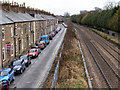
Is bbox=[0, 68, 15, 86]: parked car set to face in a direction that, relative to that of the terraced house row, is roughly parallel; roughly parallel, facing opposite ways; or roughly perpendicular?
roughly perpendicular

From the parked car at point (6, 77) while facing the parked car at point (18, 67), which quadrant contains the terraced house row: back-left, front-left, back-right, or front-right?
front-left

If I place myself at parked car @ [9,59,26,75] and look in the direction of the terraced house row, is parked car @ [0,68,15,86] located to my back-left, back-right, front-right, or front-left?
back-left

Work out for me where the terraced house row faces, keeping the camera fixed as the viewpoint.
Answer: facing the viewer and to the right of the viewer

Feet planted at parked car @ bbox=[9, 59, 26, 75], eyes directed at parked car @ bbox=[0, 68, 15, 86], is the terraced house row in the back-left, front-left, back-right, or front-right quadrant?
back-right

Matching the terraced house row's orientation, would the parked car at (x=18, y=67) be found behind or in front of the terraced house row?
in front

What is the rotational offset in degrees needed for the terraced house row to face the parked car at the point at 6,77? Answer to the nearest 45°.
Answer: approximately 45° to its right

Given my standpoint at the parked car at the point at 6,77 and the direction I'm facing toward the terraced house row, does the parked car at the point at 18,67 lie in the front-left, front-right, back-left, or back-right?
front-right
